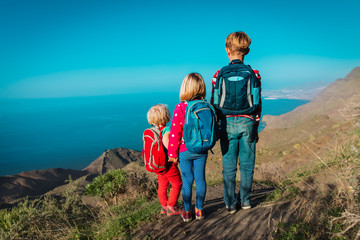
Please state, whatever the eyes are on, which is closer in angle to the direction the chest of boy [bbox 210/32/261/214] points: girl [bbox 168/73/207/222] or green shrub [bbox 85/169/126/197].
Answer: the green shrub

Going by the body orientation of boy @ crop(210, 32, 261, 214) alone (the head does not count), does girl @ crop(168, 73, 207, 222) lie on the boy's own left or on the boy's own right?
on the boy's own left

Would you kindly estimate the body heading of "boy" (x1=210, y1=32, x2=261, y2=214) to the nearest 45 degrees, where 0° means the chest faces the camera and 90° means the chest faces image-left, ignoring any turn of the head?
approximately 180°

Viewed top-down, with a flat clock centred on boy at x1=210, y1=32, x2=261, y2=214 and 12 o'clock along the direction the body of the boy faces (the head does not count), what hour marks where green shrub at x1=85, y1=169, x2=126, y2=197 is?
The green shrub is roughly at 10 o'clock from the boy.

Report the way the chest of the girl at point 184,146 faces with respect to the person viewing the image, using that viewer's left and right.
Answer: facing away from the viewer

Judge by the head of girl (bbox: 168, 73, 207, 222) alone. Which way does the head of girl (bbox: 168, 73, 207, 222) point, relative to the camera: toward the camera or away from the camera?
away from the camera

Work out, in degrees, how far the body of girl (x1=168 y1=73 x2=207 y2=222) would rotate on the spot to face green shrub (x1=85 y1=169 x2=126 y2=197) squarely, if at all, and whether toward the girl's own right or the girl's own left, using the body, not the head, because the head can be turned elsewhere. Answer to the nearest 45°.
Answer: approximately 45° to the girl's own left

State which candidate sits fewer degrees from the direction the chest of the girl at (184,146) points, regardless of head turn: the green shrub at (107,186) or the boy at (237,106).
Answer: the green shrub

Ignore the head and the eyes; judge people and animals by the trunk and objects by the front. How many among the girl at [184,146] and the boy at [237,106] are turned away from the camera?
2

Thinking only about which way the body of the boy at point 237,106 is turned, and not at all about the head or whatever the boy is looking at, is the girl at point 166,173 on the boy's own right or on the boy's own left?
on the boy's own left

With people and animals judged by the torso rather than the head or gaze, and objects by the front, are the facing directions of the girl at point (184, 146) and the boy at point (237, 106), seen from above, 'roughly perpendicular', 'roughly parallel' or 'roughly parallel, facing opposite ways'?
roughly parallel
